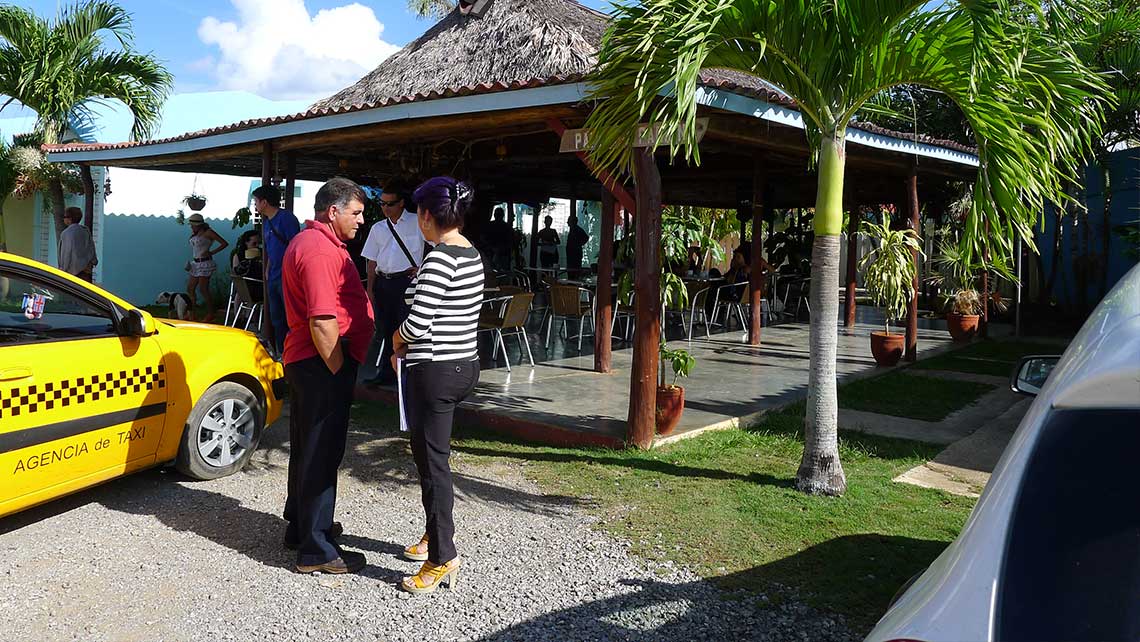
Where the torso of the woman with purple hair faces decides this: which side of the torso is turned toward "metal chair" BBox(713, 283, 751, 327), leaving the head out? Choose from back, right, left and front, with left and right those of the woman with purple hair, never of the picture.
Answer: right

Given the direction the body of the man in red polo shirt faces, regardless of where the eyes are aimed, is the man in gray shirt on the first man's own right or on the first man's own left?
on the first man's own left

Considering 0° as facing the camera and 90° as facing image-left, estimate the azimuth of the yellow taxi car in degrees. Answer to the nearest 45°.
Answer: approximately 225°

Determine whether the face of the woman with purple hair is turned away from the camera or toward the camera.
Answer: away from the camera

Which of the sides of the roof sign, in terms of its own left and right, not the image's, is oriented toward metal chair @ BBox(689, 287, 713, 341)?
back

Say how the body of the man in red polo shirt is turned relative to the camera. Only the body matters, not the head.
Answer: to the viewer's right

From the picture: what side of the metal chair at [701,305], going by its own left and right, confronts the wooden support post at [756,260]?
back

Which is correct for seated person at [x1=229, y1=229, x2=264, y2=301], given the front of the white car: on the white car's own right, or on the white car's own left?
on the white car's own left

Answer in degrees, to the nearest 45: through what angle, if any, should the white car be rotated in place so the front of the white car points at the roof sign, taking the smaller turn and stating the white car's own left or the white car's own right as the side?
approximately 45° to the white car's own left
